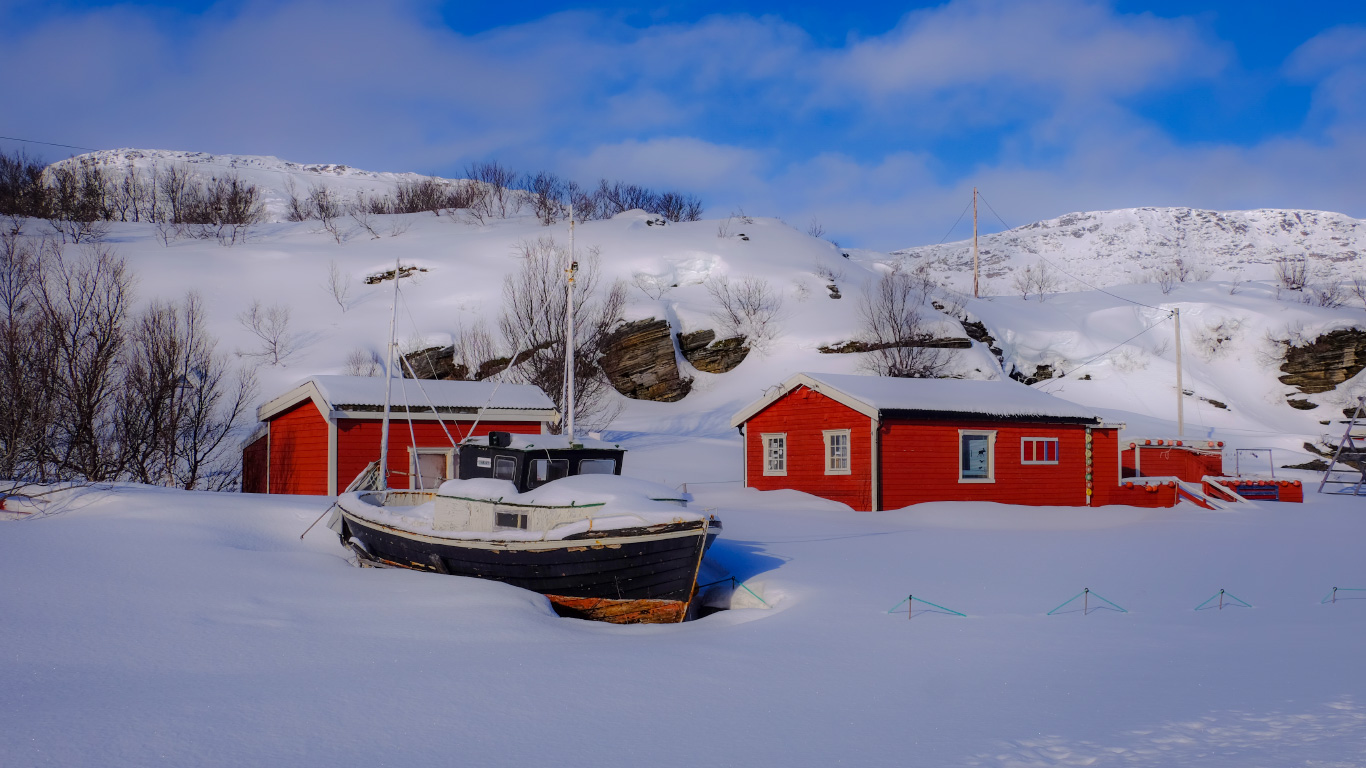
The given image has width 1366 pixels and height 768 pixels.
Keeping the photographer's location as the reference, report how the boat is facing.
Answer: facing the viewer and to the right of the viewer

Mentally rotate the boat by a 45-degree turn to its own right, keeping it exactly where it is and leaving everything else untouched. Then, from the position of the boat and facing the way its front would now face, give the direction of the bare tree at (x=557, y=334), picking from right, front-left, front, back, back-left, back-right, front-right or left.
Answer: back

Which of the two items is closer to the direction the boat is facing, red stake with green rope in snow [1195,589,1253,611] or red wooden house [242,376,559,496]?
the red stake with green rope in snow

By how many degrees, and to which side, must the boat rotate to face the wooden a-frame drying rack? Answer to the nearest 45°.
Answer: approximately 90° to its left

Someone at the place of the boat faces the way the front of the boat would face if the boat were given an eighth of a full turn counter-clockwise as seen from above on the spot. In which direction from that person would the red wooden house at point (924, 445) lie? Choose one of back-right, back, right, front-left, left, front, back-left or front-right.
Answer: front-left

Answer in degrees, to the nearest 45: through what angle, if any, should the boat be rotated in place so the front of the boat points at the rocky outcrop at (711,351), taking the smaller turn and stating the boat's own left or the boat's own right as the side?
approximately 135° to the boat's own left

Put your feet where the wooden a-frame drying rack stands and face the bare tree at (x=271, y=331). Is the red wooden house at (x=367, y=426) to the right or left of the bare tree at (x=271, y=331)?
left

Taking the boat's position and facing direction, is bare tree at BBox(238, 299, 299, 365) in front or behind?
behind

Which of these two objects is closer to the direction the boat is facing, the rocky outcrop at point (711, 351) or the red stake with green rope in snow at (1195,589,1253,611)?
the red stake with green rope in snow

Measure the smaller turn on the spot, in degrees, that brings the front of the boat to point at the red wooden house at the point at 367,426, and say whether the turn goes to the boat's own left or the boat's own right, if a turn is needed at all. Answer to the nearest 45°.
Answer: approximately 135° to the boat's own left

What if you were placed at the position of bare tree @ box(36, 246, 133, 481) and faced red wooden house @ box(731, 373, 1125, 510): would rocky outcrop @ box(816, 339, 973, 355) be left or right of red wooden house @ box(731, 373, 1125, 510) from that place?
left

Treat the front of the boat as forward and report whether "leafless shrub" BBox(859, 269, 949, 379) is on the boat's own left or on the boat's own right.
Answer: on the boat's own left
